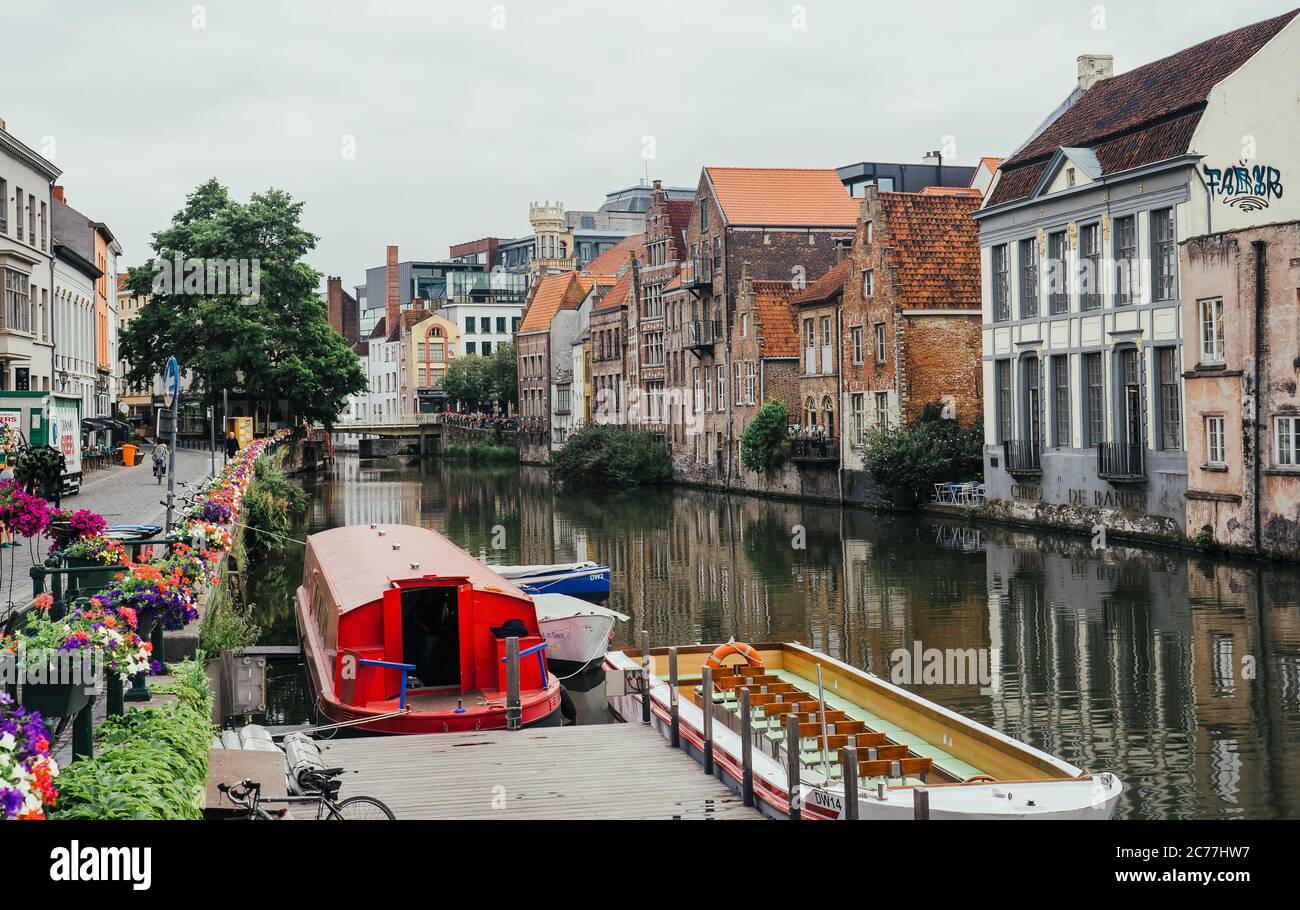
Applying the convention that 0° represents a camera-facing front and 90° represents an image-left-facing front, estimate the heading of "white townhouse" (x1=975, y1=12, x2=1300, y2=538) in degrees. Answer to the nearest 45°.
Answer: approximately 45°

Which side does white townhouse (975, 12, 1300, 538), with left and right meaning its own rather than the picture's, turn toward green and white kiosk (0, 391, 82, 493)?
front

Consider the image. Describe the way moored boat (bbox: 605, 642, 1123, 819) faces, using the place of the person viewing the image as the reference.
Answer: facing the viewer and to the right of the viewer

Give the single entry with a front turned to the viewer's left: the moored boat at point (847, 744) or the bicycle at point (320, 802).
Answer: the bicycle

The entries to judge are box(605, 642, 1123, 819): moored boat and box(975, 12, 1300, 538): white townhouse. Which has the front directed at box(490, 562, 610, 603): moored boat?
the white townhouse

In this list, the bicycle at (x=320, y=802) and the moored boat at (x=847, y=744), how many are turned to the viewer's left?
1

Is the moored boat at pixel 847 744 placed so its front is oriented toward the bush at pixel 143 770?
no

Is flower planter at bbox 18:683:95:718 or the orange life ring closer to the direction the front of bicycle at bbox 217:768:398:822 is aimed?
the flower planter

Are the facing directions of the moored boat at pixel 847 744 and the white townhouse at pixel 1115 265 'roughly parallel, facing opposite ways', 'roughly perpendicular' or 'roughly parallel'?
roughly perpendicular

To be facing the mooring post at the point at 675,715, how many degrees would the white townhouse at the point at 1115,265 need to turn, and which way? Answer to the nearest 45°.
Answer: approximately 45° to its left

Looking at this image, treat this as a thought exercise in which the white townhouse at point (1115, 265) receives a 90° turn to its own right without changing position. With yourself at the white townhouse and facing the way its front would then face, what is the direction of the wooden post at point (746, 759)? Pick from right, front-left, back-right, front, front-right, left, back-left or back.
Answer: back-left

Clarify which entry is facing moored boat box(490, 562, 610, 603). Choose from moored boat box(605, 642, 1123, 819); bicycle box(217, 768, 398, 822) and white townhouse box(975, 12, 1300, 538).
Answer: the white townhouse

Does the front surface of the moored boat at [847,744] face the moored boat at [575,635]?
no

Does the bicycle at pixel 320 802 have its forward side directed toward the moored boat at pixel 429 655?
no

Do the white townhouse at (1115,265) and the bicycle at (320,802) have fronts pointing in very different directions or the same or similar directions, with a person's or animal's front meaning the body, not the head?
same or similar directions

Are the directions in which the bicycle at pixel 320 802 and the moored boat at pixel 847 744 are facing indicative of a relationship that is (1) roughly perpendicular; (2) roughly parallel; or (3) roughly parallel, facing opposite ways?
roughly perpendicular

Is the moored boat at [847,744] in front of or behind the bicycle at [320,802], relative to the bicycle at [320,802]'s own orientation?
behind

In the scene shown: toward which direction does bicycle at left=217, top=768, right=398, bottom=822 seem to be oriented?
to the viewer's left

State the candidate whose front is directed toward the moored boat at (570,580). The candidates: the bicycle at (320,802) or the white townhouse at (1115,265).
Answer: the white townhouse

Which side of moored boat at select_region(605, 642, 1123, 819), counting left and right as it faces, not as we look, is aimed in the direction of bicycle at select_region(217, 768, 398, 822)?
right
